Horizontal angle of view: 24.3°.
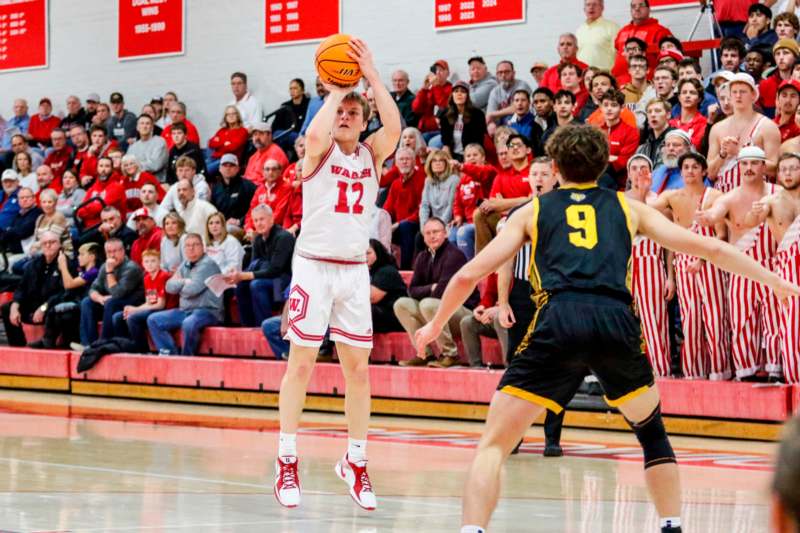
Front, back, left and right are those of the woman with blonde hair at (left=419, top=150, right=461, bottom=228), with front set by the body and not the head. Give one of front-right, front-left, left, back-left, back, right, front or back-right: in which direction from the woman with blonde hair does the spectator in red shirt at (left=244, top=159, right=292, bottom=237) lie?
back-right

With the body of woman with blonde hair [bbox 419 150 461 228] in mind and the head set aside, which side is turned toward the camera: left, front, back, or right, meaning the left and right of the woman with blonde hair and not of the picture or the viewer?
front

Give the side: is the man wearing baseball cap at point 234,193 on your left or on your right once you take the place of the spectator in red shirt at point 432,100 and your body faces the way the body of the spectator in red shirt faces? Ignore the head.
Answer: on your right

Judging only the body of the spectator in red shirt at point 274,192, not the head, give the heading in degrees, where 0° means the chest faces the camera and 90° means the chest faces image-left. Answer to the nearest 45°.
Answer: approximately 45°

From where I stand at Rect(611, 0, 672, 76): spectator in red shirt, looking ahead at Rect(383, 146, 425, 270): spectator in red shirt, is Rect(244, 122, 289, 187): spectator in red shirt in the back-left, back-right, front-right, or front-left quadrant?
front-right

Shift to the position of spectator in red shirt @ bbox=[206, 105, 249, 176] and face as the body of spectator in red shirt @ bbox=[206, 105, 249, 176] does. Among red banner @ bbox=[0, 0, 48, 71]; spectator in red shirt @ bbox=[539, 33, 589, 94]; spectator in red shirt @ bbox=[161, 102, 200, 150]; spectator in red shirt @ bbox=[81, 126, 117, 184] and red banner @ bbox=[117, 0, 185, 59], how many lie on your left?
1

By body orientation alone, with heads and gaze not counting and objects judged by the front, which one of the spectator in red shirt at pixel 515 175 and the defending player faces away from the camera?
the defending player

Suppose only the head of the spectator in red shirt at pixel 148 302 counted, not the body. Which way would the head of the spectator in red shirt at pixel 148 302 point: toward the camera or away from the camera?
toward the camera

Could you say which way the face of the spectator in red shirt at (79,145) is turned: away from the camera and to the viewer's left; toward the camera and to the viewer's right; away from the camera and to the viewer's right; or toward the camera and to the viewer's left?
toward the camera and to the viewer's right

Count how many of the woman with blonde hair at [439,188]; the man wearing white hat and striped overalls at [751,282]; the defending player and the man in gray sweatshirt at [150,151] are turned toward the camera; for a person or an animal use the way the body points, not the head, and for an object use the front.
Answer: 3

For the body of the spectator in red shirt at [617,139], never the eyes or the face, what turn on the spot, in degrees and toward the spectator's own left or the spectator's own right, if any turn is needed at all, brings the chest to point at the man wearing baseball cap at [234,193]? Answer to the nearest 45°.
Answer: approximately 90° to the spectator's own right

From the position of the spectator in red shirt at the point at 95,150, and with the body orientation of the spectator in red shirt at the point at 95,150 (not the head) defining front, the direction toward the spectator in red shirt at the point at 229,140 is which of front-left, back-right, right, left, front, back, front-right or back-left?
left

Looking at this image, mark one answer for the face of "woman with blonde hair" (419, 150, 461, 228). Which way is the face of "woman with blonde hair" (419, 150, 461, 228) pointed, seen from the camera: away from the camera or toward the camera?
toward the camera

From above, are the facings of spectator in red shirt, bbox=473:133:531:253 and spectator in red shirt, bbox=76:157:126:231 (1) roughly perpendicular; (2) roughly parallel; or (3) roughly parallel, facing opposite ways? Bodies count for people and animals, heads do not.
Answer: roughly parallel

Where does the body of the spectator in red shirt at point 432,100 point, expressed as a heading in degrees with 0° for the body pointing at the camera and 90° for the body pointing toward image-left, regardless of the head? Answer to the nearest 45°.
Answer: approximately 45°
